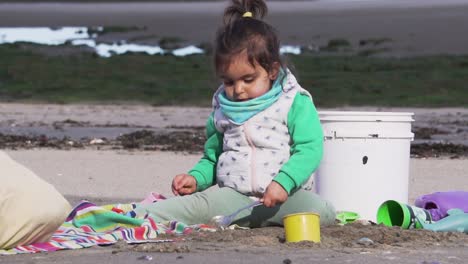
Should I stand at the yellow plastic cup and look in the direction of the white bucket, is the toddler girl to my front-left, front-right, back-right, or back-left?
front-left

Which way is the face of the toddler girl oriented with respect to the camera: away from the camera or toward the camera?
toward the camera

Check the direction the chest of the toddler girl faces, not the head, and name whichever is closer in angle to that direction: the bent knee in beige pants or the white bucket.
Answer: the bent knee in beige pants

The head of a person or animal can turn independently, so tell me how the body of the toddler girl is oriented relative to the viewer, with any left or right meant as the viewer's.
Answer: facing the viewer and to the left of the viewer

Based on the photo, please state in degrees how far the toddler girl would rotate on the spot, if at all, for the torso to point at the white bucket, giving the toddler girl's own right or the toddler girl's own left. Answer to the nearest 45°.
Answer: approximately 90° to the toddler girl's own left

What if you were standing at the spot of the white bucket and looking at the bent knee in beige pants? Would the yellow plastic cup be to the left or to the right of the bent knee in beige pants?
left
